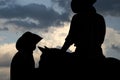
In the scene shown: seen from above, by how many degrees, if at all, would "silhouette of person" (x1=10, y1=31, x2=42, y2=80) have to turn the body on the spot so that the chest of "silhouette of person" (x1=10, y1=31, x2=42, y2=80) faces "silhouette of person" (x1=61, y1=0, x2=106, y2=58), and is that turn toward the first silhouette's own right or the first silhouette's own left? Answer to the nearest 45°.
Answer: approximately 45° to the first silhouette's own right

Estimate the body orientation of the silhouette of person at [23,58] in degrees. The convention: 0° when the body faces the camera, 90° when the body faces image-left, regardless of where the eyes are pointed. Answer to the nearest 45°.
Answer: approximately 270°
